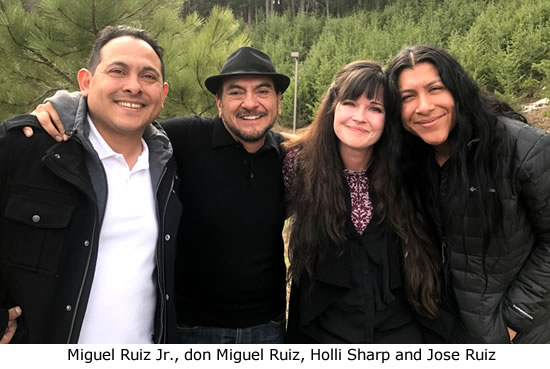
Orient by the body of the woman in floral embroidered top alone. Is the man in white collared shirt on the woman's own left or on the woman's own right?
on the woman's own right

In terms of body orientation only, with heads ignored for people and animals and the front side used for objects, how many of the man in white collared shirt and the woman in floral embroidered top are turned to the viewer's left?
0

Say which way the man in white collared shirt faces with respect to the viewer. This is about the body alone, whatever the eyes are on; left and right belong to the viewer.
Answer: facing the viewer and to the right of the viewer

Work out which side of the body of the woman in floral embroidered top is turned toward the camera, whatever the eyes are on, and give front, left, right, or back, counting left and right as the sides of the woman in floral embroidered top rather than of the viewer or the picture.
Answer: front

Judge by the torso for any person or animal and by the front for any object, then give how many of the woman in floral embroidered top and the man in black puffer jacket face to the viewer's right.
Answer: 0

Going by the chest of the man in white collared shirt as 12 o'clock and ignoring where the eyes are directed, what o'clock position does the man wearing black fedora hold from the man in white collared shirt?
The man wearing black fedora is roughly at 10 o'clock from the man in white collared shirt.

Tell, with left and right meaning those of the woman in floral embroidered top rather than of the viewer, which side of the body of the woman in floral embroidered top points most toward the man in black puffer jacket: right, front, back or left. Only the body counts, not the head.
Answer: left

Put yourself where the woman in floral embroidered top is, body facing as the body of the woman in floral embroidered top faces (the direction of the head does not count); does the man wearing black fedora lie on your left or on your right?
on your right

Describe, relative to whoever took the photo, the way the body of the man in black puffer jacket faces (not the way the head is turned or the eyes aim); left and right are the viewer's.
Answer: facing the viewer and to the left of the viewer
